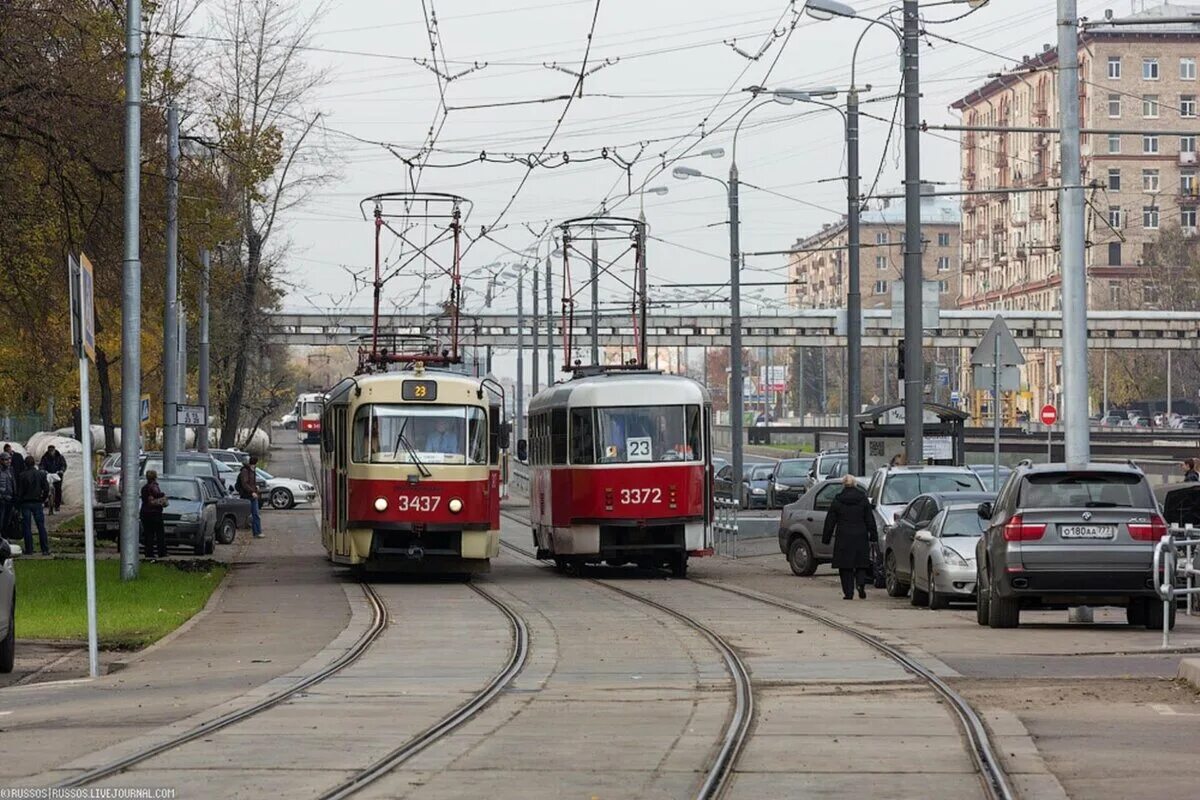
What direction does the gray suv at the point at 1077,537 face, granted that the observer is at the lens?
facing away from the viewer

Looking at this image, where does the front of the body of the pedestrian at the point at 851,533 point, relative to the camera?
away from the camera

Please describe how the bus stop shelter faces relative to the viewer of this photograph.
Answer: facing to the left of the viewer

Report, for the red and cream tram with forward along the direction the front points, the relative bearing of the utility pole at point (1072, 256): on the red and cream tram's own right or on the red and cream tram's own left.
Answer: on the red and cream tram's own left

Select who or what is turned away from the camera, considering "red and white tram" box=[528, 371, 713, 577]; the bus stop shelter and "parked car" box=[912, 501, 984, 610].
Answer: the red and white tram

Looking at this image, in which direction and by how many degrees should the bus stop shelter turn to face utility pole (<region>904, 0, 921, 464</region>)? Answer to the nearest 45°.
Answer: approximately 90° to its left

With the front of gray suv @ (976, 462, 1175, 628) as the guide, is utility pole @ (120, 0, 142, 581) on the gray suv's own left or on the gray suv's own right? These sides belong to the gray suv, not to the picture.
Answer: on the gray suv's own left

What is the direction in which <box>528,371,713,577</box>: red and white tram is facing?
away from the camera
